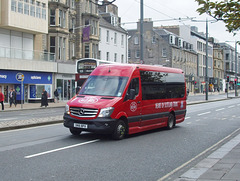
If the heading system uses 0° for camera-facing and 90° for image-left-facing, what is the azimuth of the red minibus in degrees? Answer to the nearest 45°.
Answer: approximately 45°

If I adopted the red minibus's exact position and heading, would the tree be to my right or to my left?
on my left
